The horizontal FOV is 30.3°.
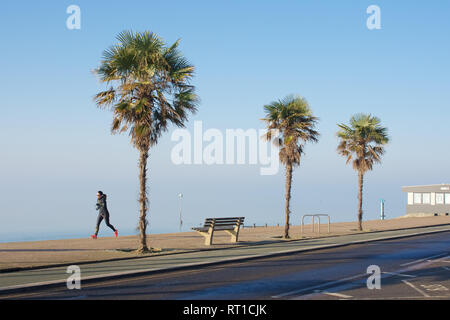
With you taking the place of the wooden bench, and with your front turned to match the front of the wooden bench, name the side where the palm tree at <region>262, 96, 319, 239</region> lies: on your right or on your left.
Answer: on your right

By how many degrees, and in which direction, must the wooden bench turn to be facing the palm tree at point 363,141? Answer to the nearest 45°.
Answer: approximately 90° to its right

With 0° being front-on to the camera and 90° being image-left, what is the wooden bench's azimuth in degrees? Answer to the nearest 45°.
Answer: approximately 135°
